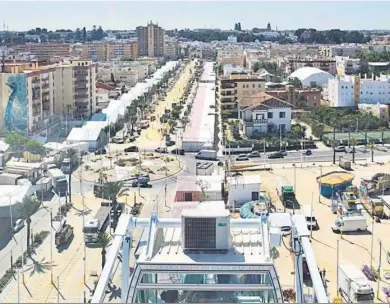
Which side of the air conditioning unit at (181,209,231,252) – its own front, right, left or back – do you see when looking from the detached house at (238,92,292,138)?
back

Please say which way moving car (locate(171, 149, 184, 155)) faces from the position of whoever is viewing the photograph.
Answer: facing to the left of the viewer

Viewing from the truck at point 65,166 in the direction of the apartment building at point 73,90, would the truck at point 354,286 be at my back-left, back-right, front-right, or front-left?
back-right

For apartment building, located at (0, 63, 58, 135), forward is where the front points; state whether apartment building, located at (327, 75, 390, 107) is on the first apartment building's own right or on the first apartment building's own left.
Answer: on the first apartment building's own left

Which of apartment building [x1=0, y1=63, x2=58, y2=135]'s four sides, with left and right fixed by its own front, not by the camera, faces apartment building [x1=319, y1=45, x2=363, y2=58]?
left

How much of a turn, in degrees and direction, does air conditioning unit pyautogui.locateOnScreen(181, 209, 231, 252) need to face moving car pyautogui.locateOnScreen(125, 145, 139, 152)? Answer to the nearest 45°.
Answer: approximately 180°

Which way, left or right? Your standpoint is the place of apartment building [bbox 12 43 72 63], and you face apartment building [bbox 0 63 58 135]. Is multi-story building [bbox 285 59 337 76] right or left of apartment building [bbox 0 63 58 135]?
left
